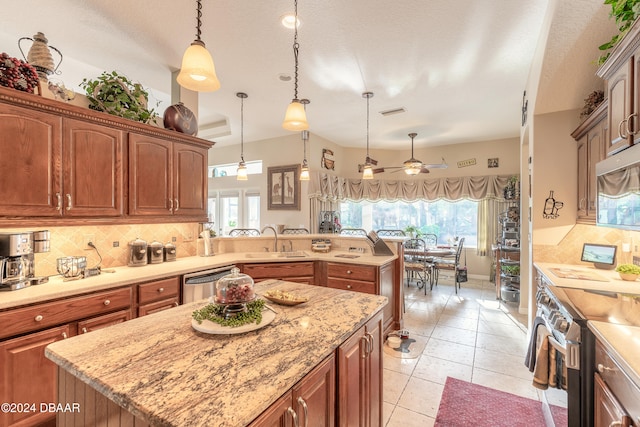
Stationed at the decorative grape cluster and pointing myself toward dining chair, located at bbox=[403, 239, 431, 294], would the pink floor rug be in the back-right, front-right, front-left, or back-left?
front-right

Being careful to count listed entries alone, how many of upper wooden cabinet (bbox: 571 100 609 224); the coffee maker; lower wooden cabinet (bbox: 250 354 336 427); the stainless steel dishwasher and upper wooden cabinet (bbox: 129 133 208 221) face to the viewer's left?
1

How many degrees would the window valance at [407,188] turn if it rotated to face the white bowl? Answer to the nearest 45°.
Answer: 0° — it already faces it

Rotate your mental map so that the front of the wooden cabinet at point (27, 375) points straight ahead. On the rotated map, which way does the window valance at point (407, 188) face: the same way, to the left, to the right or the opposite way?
to the right

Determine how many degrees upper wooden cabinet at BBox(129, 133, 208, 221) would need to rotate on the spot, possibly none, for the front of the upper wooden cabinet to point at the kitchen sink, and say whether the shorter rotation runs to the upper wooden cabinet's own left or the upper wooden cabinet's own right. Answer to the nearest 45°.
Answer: approximately 45° to the upper wooden cabinet's own left

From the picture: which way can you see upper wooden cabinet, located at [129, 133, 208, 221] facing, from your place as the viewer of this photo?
facing the viewer and to the right of the viewer

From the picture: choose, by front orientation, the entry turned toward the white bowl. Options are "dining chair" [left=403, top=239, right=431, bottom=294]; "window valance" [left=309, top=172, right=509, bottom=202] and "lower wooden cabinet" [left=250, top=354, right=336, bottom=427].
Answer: the window valance

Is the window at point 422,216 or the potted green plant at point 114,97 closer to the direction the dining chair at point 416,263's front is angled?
the window

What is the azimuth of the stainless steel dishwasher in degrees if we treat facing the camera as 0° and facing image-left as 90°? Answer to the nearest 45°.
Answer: approximately 315°

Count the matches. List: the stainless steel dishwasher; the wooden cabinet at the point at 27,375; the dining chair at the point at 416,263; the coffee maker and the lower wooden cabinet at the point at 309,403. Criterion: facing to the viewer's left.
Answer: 0

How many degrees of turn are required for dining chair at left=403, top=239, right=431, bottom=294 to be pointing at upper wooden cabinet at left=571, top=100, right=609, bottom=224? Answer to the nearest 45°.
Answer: approximately 90° to its right

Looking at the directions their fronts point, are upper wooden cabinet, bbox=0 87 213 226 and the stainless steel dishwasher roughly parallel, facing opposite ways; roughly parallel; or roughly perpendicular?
roughly parallel

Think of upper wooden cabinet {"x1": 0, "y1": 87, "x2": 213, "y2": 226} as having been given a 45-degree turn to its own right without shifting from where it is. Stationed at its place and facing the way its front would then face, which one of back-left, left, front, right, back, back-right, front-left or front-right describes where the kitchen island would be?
front

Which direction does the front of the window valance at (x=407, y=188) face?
toward the camera

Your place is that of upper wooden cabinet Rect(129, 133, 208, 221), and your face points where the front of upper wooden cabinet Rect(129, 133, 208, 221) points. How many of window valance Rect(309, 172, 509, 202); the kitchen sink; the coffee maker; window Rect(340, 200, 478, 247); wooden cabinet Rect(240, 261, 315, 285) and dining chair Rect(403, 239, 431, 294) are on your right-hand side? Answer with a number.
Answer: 1

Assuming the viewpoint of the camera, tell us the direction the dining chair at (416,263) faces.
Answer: facing away from the viewer and to the right of the viewer

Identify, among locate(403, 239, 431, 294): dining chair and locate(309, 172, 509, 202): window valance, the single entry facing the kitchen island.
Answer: the window valance

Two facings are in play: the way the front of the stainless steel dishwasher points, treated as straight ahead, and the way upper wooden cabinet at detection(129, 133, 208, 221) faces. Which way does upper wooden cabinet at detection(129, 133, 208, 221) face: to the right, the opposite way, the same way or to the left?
the same way

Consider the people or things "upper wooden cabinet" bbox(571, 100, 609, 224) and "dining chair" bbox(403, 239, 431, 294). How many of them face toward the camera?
0

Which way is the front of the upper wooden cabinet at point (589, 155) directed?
to the viewer's left
